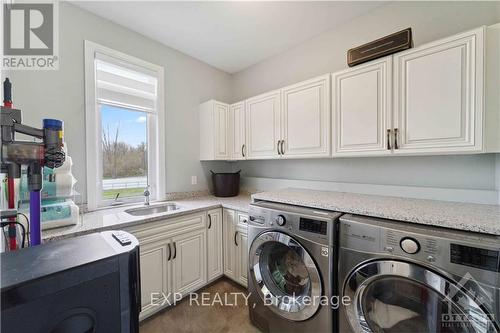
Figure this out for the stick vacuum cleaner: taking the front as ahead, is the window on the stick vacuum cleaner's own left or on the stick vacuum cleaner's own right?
on the stick vacuum cleaner's own left

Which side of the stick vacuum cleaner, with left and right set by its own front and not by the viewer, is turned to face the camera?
right

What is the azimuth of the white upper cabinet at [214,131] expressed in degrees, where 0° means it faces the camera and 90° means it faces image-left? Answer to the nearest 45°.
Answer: approximately 315°
